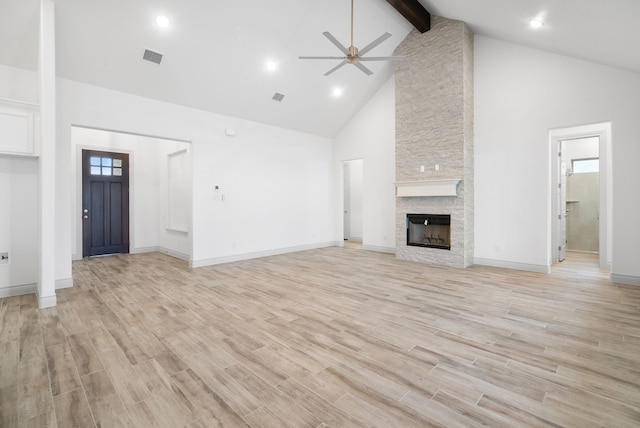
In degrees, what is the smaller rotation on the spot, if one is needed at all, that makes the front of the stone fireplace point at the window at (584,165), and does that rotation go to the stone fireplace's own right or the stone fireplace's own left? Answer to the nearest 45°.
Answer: approximately 180°

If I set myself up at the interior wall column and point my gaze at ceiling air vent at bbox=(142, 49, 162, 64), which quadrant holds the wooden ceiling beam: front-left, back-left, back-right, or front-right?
front-right

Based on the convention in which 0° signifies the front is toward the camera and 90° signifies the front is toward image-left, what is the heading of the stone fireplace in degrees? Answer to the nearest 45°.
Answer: approximately 45°

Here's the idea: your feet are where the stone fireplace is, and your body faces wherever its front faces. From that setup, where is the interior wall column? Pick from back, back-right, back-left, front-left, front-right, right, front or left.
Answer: front
